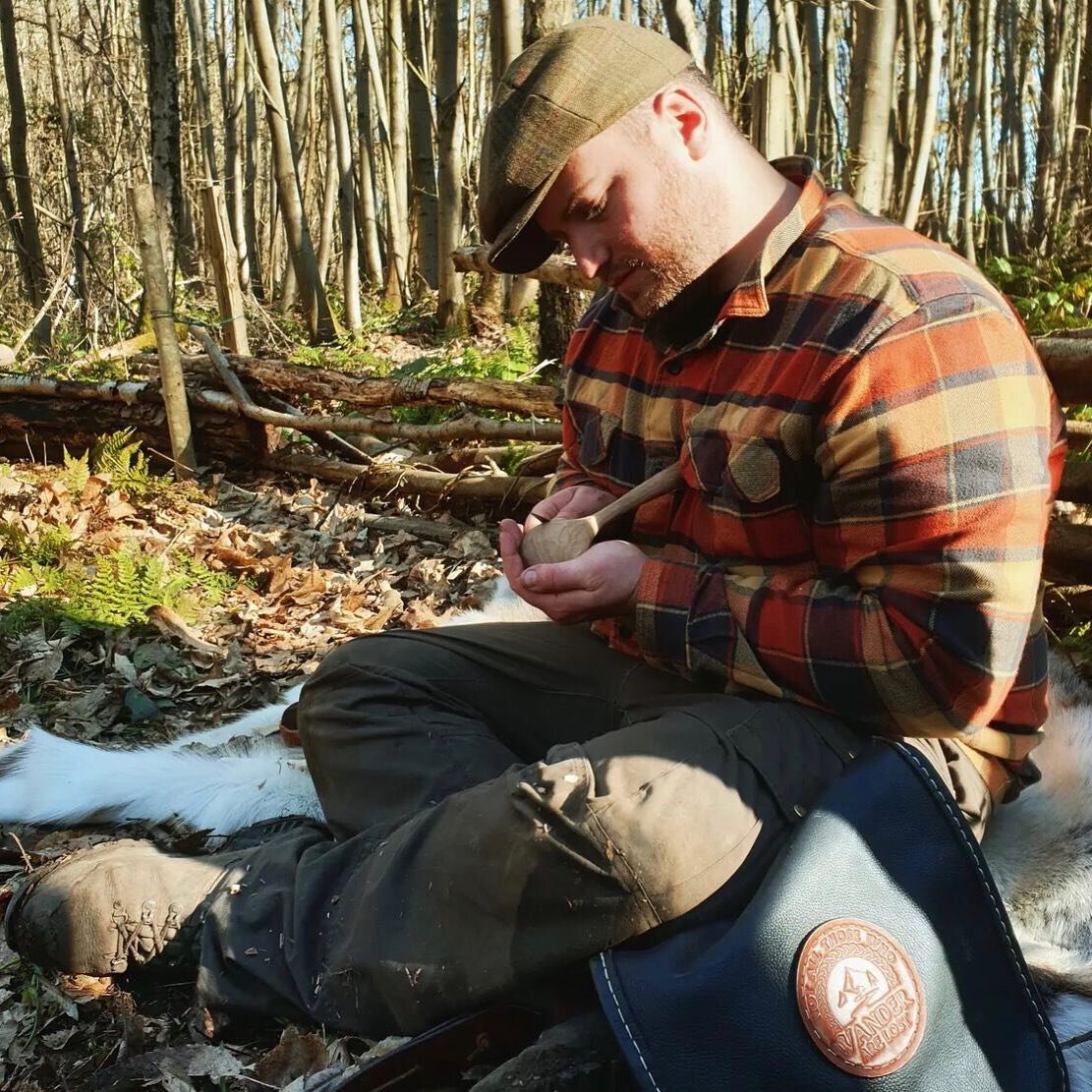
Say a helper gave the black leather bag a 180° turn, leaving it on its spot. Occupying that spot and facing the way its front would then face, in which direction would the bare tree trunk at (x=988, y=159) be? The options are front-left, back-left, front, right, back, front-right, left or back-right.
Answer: front

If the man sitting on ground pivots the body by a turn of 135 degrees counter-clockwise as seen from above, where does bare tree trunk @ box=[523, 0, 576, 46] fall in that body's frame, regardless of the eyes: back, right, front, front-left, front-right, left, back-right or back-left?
left

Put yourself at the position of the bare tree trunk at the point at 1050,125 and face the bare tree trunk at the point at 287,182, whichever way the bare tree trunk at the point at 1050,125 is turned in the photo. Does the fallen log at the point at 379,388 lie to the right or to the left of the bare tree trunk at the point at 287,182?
left

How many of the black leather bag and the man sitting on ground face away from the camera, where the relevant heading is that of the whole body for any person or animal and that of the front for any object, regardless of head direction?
0

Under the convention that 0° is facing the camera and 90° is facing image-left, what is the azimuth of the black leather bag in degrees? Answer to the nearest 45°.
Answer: approximately 0°

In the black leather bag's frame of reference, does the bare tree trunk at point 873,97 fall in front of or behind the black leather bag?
behind

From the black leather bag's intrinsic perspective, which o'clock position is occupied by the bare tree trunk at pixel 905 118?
The bare tree trunk is roughly at 6 o'clock from the black leather bag.

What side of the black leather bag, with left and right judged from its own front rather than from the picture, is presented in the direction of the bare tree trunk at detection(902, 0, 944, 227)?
back

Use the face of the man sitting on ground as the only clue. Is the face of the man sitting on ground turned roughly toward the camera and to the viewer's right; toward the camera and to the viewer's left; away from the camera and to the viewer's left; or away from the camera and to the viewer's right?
toward the camera and to the viewer's left

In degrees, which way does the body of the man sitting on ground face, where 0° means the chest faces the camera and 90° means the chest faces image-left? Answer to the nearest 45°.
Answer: approximately 45°

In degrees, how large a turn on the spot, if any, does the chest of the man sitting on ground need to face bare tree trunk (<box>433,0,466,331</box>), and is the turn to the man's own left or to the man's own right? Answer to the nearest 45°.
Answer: approximately 135° to the man's own right

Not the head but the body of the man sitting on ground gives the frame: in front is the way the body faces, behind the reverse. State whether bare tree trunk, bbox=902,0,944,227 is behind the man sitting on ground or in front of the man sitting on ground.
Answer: behind
